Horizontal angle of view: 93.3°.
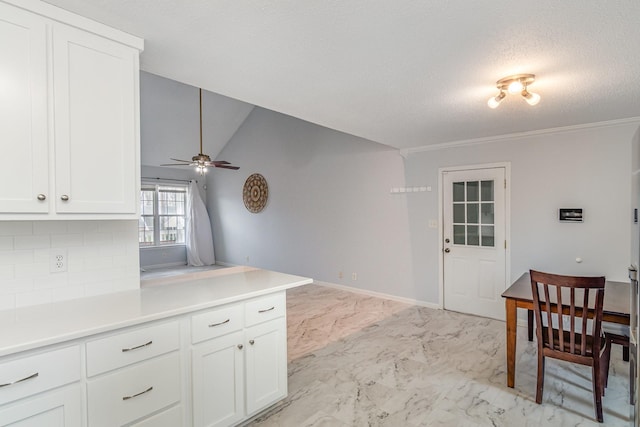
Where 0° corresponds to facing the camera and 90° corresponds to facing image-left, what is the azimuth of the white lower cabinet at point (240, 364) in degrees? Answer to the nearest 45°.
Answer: approximately 315°

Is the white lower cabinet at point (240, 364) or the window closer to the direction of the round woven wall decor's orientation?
the white lower cabinet

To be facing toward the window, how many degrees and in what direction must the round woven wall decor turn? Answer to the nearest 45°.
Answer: approximately 90° to its right

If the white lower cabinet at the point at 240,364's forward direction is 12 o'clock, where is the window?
The window is roughly at 7 o'clock from the white lower cabinet.

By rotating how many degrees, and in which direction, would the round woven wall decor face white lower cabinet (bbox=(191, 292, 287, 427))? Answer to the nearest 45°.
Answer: approximately 45° to its left

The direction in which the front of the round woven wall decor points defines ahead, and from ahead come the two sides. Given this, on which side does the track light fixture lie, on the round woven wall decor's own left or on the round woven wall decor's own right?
on the round woven wall decor's own left

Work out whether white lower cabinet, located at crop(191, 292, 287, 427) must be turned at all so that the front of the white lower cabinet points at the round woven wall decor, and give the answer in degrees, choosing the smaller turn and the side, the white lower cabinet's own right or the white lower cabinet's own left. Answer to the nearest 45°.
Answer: approximately 135° to the white lower cabinet's own left

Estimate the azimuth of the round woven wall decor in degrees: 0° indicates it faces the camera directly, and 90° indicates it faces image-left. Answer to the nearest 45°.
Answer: approximately 45°

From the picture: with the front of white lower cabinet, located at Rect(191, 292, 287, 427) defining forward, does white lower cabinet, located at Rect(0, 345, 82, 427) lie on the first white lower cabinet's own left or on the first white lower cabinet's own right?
on the first white lower cabinet's own right
